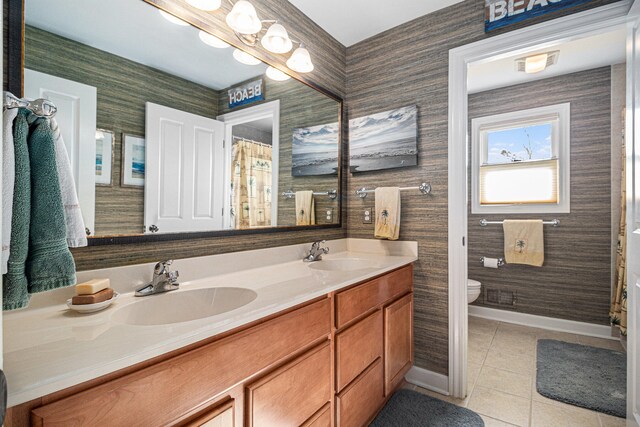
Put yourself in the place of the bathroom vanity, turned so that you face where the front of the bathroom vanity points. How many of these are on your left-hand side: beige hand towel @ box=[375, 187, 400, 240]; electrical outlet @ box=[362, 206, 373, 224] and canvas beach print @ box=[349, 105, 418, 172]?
3

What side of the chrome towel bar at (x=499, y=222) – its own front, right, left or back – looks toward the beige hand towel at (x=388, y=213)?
front

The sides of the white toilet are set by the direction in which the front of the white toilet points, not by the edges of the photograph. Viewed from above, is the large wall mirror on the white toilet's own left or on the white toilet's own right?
on the white toilet's own right

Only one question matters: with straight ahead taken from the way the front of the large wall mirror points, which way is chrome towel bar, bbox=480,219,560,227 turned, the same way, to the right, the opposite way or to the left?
to the right

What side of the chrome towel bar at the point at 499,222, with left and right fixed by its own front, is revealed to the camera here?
front

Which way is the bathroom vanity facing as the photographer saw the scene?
facing the viewer and to the right of the viewer
